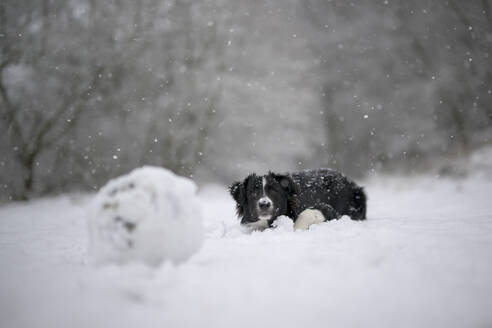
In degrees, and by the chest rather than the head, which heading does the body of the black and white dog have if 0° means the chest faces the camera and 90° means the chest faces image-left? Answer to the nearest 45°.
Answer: approximately 45°

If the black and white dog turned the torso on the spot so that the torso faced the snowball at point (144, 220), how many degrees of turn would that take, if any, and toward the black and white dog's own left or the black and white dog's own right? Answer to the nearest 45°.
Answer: approximately 45° to the black and white dog's own left
